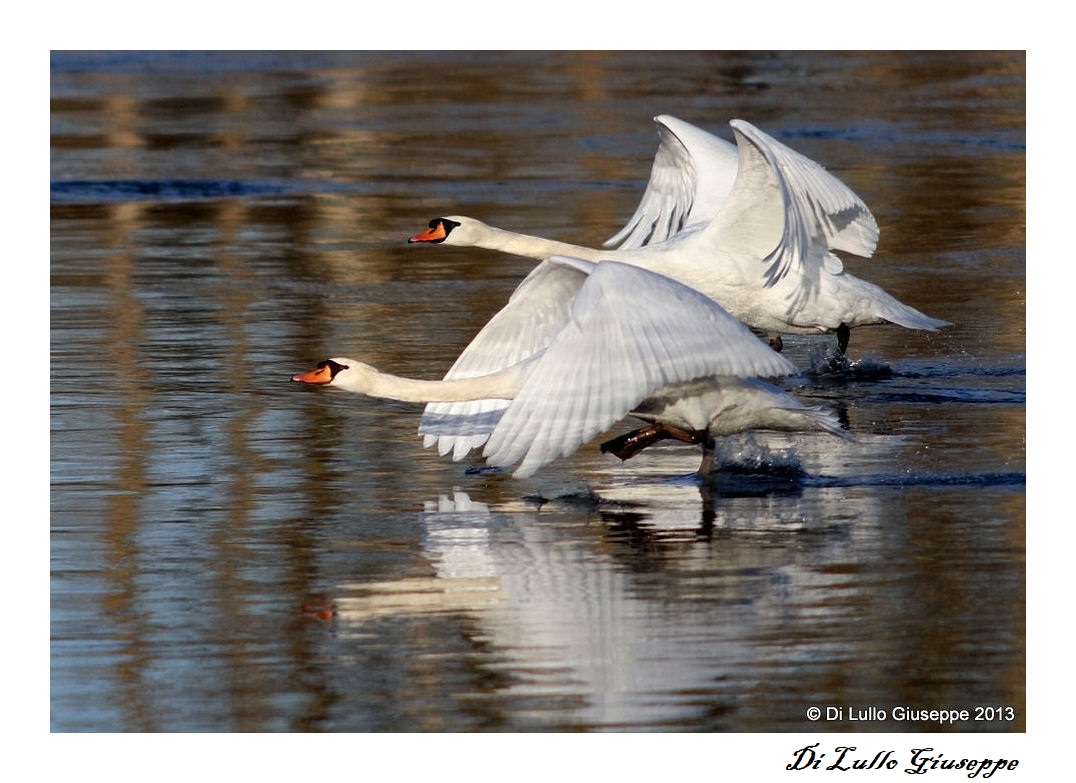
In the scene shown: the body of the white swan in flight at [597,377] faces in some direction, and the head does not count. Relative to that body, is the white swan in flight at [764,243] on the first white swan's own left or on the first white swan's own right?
on the first white swan's own right

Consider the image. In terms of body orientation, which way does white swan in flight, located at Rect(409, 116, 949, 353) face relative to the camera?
to the viewer's left

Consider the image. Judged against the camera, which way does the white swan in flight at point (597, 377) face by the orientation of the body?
to the viewer's left

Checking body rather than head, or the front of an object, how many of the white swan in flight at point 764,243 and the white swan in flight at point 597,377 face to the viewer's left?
2

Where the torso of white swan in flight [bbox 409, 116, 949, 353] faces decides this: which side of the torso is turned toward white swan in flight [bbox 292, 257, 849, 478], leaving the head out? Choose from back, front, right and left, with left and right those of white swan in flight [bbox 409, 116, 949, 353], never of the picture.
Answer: left
